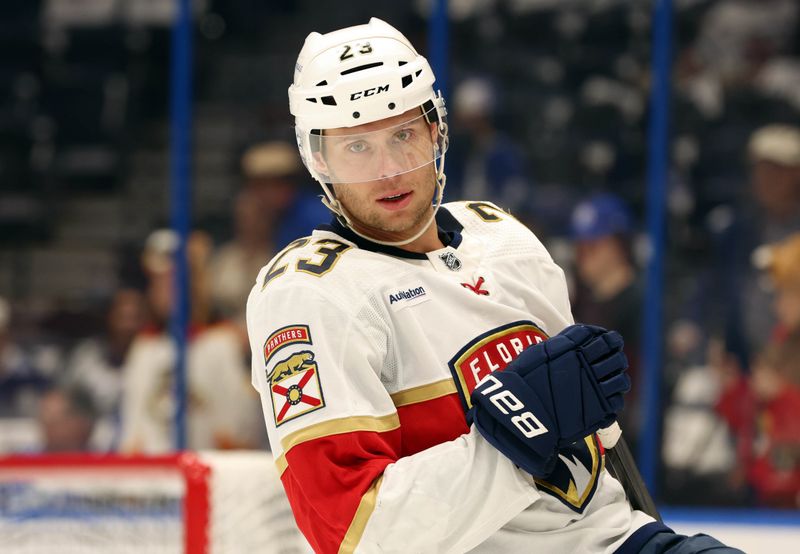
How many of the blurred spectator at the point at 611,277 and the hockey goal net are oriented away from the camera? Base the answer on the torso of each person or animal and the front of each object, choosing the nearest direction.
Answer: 0

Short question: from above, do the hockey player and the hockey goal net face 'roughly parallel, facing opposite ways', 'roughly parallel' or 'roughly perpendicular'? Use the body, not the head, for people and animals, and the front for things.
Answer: roughly perpendicular

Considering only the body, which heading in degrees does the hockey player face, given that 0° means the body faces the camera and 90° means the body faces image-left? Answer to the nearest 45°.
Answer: approximately 315°

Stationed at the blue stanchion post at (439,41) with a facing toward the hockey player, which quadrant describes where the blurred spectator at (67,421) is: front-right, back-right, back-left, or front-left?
back-right

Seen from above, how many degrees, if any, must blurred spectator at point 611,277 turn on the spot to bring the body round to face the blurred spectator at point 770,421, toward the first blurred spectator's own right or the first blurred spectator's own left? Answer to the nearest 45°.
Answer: approximately 90° to the first blurred spectator's own left

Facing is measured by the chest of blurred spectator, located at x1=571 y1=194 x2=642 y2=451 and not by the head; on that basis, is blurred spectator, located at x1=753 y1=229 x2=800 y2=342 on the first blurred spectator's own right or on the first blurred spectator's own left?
on the first blurred spectator's own left

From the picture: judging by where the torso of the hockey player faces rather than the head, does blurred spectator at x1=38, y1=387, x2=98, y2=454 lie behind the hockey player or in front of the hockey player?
behind

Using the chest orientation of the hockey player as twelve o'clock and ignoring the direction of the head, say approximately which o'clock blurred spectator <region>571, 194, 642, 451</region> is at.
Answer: The blurred spectator is roughly at 8 o'clock from the hockey player.

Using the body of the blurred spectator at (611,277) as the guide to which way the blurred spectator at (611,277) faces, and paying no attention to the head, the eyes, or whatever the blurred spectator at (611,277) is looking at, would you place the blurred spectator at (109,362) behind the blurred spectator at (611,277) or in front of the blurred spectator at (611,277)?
in front

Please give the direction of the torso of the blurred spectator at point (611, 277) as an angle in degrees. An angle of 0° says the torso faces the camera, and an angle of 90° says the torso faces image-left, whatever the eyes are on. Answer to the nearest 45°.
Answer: approximately 45°
